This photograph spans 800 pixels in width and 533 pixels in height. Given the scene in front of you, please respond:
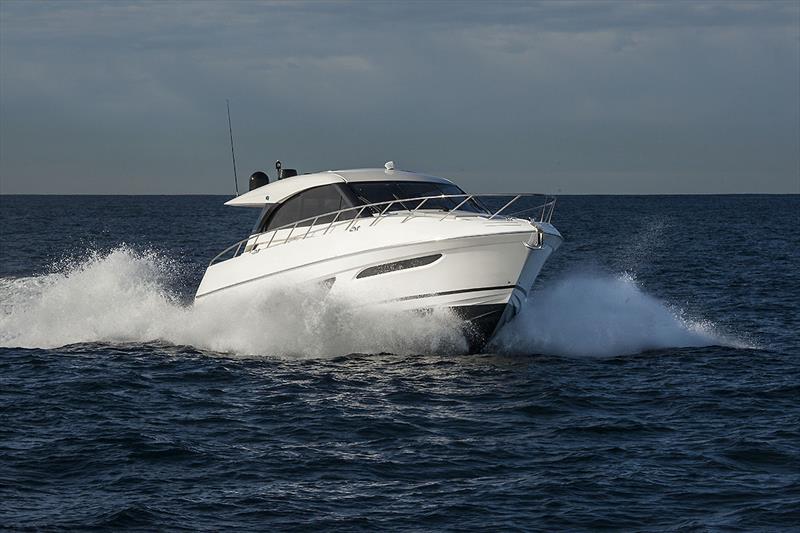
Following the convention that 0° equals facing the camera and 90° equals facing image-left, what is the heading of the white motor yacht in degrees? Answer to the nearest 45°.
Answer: approximately 315°
